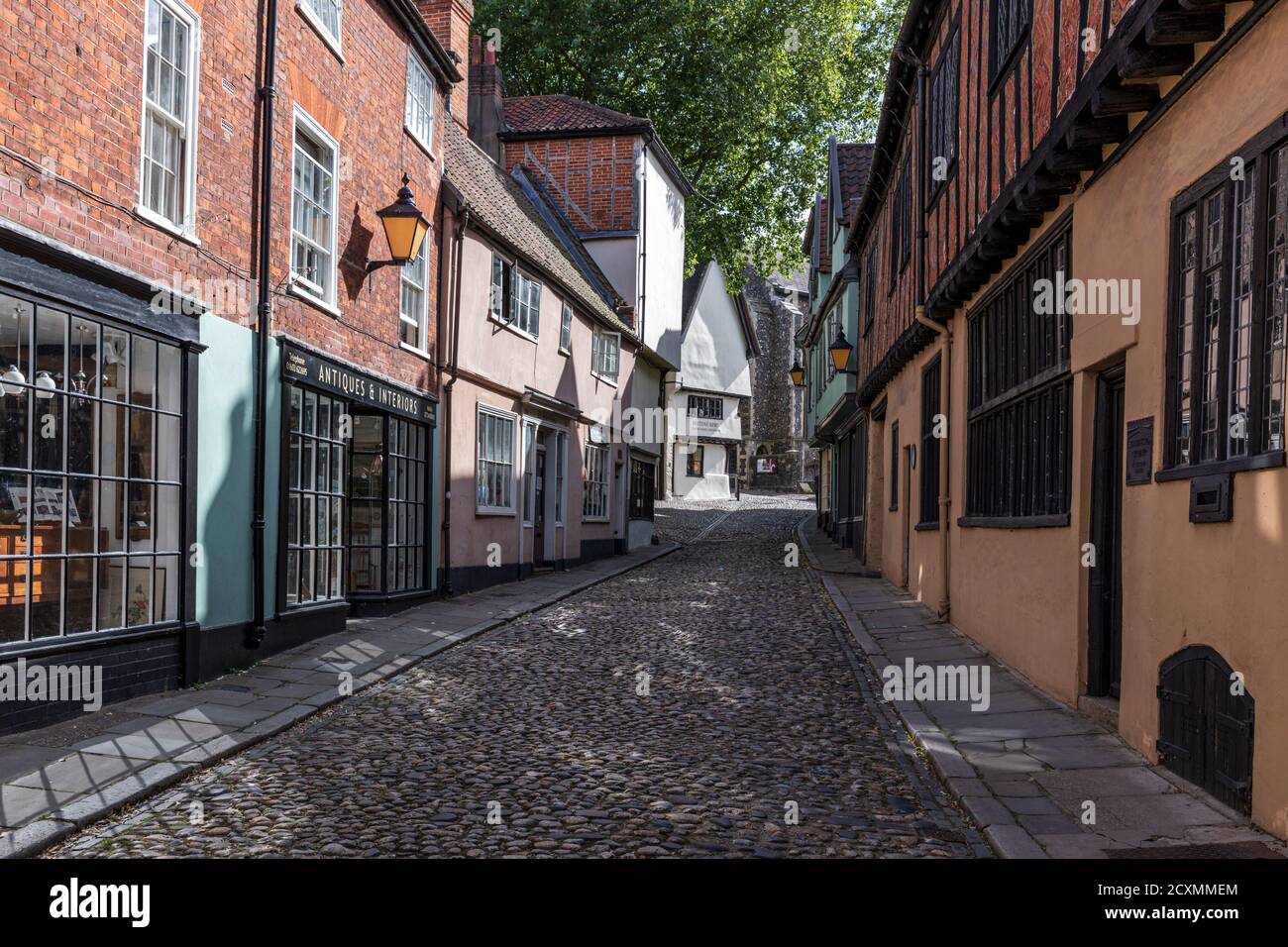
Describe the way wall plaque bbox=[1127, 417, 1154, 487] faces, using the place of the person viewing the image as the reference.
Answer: facing the viewer and to the left of the viewer

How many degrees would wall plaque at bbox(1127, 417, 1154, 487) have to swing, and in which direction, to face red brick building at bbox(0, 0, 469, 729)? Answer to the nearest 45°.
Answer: approximately 45° to its right

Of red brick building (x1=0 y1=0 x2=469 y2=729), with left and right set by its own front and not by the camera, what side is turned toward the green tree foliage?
left

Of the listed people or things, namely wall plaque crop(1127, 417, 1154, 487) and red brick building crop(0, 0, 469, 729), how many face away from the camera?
0

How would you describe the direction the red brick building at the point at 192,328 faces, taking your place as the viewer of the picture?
facing the viewer and to the right of the viewer

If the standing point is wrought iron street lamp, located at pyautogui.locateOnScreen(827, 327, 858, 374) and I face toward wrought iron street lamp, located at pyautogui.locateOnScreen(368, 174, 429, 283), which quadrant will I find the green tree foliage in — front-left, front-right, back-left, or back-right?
back-right

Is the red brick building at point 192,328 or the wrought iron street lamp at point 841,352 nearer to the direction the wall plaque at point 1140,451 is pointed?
the red brick building

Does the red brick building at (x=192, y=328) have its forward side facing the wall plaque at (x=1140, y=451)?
yes

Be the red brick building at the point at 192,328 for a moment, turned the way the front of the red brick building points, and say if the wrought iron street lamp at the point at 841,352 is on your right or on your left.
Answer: on your left
